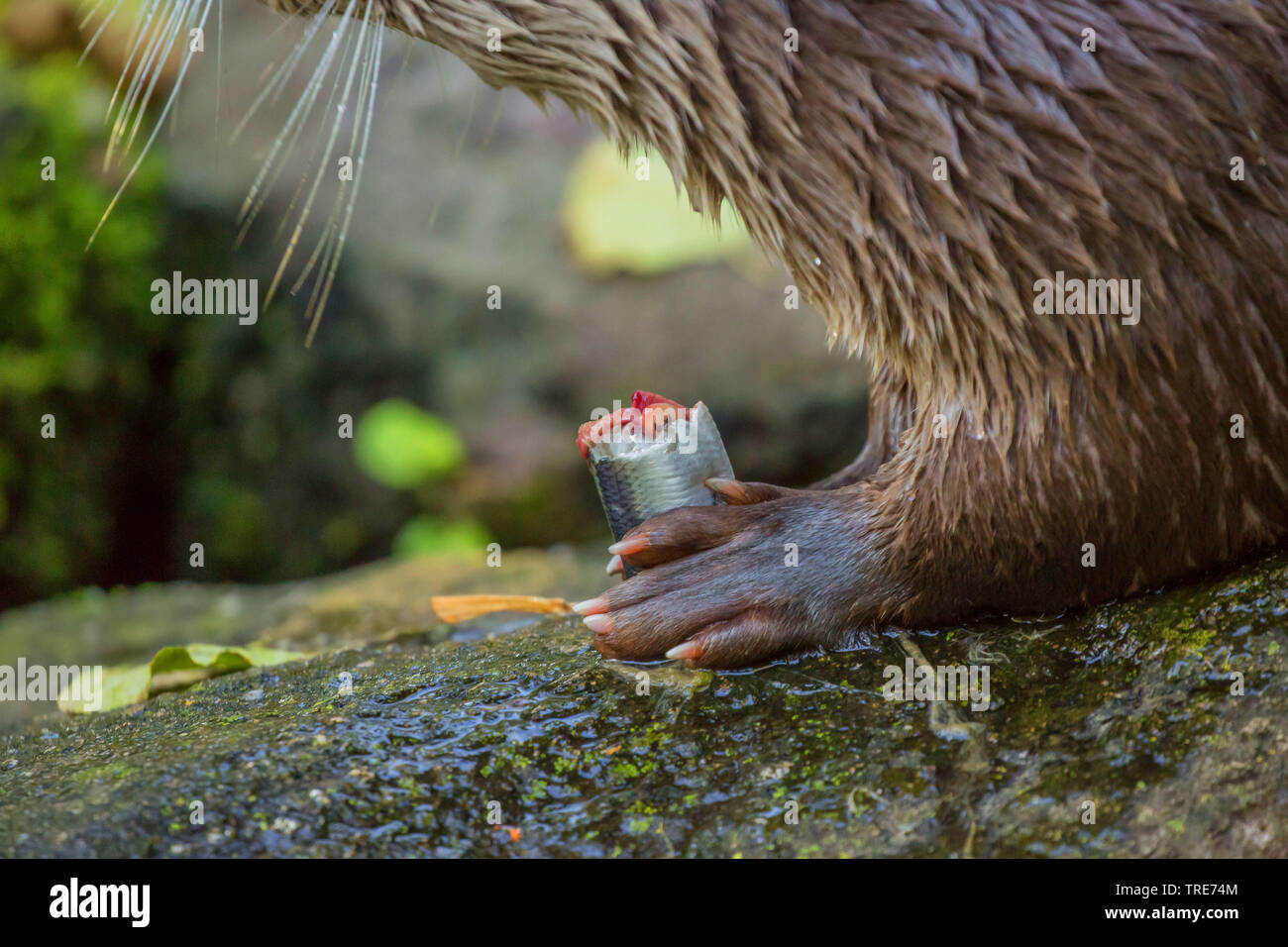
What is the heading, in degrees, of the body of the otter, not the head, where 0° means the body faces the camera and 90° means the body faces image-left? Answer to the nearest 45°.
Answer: approximately 90°
